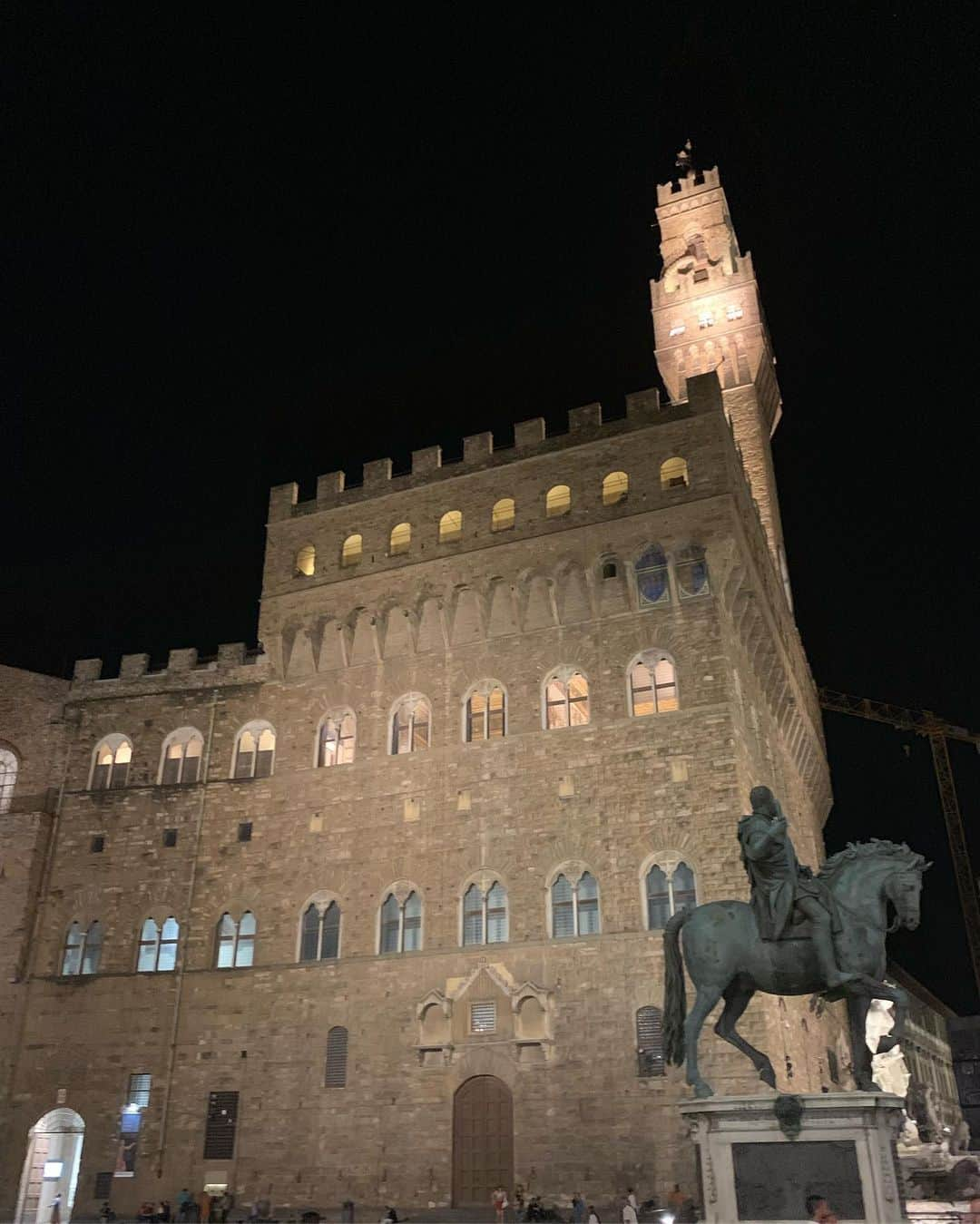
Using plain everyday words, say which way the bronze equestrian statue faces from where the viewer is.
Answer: facing to the right of the viewer
